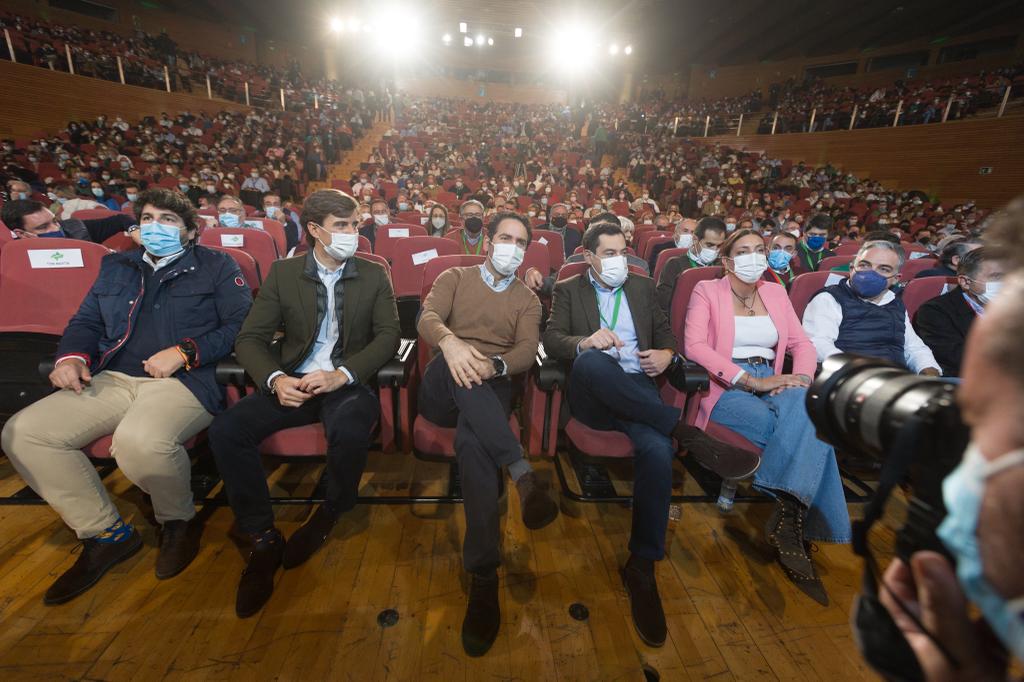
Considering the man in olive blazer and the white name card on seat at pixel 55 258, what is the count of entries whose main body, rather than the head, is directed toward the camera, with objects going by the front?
2

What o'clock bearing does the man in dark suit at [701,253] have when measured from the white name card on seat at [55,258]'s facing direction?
The man in dark suit is roughly at 10 o'clock from the white name card on seat.

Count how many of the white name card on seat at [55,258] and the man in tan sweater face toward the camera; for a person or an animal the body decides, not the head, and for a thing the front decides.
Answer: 2

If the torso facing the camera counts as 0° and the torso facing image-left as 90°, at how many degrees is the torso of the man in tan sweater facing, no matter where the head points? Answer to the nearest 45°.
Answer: approximately 0°

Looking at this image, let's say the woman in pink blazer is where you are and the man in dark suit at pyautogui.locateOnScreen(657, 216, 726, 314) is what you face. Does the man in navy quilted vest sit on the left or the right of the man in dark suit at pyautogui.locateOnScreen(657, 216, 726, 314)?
right

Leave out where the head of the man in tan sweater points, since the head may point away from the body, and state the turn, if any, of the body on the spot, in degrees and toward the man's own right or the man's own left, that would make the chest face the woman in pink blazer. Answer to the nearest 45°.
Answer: approximately 90° to the man's own left

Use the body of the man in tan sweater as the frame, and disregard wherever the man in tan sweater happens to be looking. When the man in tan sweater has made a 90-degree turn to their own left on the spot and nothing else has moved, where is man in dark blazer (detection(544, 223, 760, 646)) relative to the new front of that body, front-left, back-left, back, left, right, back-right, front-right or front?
front

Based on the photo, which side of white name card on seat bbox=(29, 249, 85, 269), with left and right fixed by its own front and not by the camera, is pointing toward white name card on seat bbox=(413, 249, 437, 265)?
left

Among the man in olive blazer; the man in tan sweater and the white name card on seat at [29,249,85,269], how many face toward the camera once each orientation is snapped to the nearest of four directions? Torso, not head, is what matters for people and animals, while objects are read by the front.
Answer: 3

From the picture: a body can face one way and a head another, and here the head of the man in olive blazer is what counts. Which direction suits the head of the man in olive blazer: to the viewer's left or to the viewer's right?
to the viewer's right

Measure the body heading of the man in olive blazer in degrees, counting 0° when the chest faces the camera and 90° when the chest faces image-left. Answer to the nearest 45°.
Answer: approximately 0°

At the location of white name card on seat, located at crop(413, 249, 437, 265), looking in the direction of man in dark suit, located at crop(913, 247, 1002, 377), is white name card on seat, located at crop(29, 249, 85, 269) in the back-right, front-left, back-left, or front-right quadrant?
back-right
